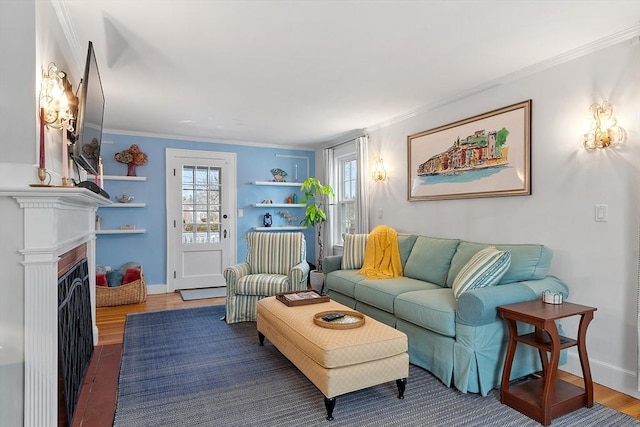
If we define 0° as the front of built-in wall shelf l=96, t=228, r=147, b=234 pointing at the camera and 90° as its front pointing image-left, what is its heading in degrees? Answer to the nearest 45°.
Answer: approximately 0°

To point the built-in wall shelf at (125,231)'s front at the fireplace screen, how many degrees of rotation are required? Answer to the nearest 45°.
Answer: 0° — it already faces it

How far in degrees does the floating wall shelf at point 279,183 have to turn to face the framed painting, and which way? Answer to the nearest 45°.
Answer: approximately 45° to its left

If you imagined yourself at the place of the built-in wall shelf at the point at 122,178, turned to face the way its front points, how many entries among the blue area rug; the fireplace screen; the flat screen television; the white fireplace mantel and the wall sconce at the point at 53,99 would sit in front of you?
5

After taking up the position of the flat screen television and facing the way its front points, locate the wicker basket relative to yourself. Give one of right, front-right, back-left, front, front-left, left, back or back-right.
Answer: left

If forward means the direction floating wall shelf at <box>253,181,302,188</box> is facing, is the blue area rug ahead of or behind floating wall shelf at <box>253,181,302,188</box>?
ahead

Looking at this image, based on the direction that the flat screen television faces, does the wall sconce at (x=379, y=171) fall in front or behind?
in front

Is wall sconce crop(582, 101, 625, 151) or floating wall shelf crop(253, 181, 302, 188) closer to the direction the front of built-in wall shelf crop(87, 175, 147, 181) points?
the wall sconce

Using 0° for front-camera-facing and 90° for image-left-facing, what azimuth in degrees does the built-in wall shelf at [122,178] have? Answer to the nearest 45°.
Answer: approximately 0°

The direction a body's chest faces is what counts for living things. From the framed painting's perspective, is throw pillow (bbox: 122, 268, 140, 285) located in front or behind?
in front
